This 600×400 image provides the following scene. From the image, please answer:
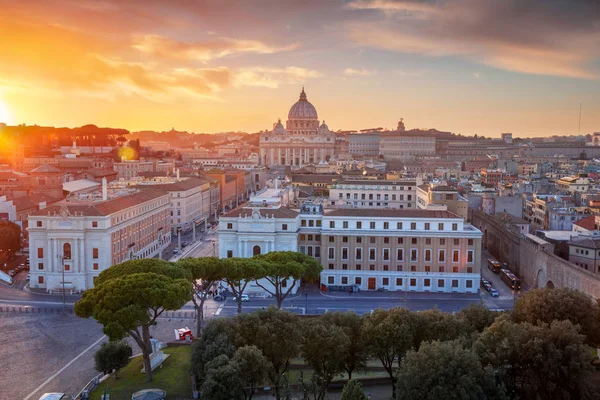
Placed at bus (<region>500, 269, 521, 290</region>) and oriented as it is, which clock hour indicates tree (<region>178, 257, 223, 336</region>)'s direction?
The tree is roughly at 3 o'clock from the bus.

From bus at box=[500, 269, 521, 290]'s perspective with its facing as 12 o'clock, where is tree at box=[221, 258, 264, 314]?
The tree is roughly at 3 o'clock from the bus.

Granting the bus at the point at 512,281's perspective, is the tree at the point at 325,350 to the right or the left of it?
on its right

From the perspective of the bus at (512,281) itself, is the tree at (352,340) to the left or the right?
on its right

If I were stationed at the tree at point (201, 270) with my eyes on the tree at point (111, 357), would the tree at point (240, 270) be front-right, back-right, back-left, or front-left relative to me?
back-left

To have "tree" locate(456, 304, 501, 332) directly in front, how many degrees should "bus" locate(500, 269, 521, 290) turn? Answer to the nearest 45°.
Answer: approximately 45° to its right

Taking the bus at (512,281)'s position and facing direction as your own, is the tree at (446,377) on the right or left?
on its right

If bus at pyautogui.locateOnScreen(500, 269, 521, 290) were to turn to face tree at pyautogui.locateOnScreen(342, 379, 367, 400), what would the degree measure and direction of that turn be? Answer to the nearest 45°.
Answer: approximately 45° to its right

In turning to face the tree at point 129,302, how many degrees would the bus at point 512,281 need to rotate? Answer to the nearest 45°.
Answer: approximately 90° to its right
